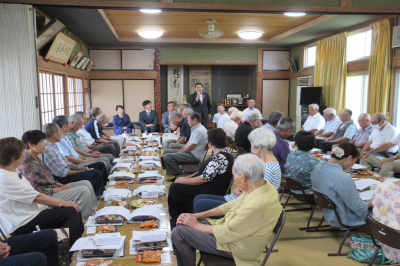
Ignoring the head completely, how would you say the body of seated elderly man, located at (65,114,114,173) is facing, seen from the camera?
to the viewer's right

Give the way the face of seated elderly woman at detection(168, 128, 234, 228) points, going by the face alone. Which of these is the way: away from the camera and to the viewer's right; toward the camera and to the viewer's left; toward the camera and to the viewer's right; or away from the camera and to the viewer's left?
away from the camera and to the viewer's left

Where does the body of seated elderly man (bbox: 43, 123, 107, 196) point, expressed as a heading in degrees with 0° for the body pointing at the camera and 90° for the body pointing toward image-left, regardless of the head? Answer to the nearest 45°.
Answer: approximately 270°

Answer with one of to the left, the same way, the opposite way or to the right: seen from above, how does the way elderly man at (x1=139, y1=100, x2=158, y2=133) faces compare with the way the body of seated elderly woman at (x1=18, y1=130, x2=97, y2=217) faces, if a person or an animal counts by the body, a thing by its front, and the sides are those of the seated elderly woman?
to the right

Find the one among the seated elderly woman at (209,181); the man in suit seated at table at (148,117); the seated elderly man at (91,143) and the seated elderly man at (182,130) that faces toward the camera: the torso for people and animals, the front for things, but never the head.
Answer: the man in suit seated at table

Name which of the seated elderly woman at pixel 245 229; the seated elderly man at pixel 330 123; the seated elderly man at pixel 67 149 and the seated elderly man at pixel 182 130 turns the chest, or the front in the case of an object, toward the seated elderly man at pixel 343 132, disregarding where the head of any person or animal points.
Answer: the seated elderly man at pixel 67 149

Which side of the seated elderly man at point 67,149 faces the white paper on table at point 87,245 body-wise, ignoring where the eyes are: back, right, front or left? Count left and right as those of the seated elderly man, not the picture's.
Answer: right

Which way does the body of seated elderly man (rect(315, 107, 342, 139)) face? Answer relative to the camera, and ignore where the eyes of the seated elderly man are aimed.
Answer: to the viewer's left

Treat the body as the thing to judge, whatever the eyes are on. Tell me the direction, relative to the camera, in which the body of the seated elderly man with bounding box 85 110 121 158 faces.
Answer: to the viewer's right

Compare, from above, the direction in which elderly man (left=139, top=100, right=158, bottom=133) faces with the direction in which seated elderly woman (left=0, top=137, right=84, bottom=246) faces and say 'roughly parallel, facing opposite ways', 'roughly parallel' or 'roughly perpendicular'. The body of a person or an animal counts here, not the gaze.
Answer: roughly perpendicular

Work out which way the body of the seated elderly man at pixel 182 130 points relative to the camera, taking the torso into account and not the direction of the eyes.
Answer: to the viewer's left

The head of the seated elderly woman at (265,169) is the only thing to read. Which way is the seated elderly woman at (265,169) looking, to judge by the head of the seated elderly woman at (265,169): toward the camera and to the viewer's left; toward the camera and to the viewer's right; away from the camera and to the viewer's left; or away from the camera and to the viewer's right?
away from the camera and to the viewer's left

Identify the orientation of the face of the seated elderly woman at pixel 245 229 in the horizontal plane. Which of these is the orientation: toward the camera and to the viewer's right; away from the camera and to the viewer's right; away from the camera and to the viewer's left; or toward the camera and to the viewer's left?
away from the camera and to the viewer's left

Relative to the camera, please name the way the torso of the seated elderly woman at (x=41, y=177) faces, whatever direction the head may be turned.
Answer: to the viewer's right

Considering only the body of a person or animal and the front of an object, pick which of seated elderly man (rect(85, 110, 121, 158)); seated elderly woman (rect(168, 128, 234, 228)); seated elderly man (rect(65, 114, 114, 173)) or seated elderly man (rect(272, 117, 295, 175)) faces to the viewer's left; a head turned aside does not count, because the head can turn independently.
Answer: the seated elderly woman
